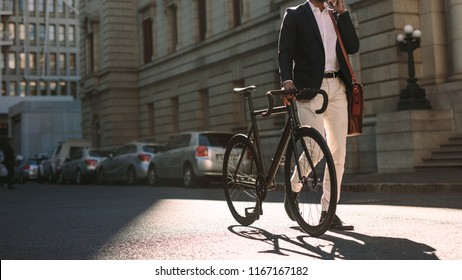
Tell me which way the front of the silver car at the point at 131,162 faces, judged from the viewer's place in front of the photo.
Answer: facing away from the viewer and to the left of the viewer

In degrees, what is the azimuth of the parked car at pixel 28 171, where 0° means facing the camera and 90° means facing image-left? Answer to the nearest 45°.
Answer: approximately 135°

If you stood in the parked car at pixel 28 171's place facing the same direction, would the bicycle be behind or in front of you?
behind

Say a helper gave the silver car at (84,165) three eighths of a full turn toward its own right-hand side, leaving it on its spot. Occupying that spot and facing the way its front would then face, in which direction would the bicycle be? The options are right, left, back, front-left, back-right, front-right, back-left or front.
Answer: right

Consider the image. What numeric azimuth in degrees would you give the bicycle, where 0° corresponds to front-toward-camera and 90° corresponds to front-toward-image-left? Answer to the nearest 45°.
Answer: approximately 315°

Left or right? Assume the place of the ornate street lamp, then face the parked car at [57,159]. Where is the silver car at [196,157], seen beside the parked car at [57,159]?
left

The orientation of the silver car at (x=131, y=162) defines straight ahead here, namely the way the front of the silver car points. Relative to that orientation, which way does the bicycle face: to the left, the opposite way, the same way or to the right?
the opposite way

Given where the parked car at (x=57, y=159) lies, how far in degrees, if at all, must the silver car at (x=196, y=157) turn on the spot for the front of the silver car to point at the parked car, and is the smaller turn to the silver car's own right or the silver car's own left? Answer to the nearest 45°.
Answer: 0° — it already faces it

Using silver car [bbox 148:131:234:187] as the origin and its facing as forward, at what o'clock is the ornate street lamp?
The ornate street lamp is roughly at 5 o'clock from the silver car.

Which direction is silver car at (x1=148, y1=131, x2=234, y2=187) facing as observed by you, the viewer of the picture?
facing away from the viewer and to the left of the viewer
